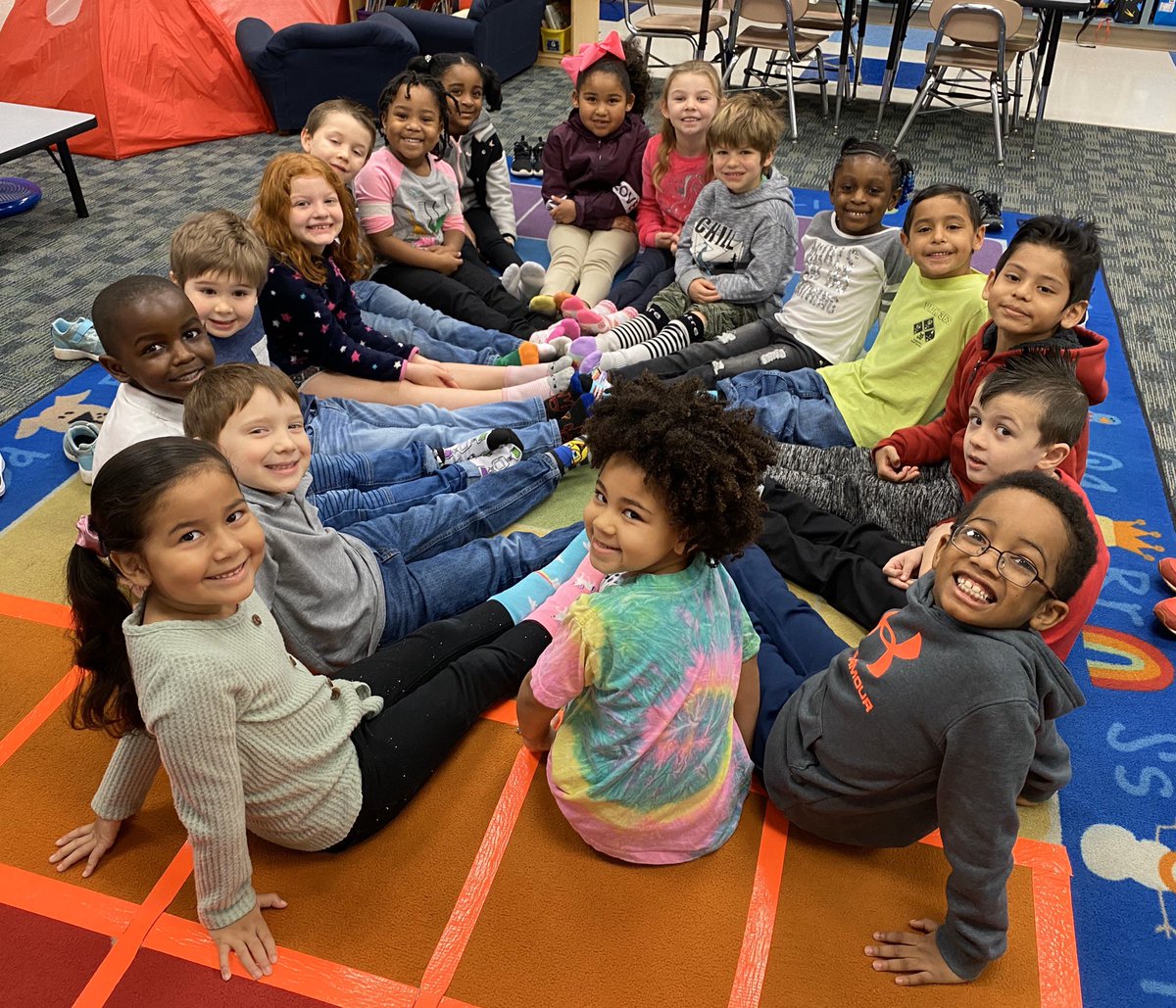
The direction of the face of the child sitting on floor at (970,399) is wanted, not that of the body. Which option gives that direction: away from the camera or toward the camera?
toward the camera

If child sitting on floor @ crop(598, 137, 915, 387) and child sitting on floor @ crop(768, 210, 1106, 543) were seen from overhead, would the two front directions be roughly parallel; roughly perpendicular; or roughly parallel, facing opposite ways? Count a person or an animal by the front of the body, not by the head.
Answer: roughly parallel

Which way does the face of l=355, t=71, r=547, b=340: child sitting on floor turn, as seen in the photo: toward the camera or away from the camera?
toward the camera

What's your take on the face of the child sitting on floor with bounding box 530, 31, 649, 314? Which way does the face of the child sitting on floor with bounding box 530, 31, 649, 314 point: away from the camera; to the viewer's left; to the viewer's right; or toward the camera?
toward the camera

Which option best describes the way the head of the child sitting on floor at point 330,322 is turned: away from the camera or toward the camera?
toward the camera

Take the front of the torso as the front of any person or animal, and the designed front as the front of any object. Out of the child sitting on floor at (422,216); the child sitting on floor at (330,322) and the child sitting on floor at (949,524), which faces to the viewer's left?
the child sitting on floor at (949,524)

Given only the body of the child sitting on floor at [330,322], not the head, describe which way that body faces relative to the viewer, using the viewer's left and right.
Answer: facing to the right of the viewer

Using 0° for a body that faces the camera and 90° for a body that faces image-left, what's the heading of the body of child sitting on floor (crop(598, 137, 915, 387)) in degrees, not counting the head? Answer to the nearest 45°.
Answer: approximately 45°

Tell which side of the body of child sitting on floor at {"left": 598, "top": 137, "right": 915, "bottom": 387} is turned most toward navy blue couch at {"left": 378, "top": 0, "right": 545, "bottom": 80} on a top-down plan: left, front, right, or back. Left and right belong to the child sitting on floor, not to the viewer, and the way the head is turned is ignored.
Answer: right

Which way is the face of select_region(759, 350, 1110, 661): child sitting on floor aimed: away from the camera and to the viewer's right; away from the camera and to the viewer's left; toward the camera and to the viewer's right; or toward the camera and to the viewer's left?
toward the camera and to the viewer's left

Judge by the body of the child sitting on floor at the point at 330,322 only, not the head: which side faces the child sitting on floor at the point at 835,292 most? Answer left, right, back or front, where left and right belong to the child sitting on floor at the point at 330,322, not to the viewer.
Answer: front

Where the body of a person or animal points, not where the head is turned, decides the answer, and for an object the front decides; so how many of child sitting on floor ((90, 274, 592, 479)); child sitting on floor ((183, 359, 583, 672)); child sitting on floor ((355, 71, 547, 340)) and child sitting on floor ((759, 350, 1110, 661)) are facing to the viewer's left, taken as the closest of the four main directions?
1

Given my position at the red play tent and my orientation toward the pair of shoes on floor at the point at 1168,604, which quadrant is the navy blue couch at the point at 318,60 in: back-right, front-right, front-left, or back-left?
front-left

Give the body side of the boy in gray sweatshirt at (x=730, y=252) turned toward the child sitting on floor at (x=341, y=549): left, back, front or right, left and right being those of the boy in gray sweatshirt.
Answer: front

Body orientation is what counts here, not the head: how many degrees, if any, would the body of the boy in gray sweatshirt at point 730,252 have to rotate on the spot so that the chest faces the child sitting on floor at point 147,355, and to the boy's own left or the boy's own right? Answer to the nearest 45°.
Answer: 0° — they already face them

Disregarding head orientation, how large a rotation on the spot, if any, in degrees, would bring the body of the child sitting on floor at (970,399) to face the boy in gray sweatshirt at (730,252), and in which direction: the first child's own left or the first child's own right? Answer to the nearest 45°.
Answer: approximately 90° to the first child's own right

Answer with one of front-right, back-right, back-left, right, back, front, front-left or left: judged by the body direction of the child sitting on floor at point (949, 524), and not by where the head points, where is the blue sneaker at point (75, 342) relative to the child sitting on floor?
front

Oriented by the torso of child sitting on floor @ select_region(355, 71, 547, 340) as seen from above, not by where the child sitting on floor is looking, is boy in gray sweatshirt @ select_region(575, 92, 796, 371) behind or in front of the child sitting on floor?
in front

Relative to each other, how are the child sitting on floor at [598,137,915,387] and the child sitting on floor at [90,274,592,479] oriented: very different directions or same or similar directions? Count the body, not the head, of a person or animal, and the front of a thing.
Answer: very different directions

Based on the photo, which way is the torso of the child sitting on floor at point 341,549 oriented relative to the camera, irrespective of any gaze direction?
to the viewer's right

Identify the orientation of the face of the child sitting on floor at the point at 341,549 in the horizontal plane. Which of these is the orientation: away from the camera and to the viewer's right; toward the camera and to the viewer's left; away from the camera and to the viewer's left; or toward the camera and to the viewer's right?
toward the camera and to the viewer's right

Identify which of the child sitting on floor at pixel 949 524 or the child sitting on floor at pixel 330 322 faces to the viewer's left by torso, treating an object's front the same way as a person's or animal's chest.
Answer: the child sitting on floor at pixel 949 524
